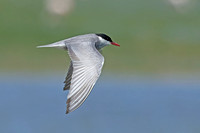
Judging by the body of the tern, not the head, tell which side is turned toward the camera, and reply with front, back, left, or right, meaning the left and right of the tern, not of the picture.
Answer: right
